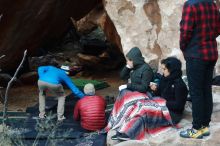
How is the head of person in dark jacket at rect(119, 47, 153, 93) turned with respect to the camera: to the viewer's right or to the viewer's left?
to the viewer's left

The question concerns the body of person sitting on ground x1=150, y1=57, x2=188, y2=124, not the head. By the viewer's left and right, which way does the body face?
facing to the left of the viewer

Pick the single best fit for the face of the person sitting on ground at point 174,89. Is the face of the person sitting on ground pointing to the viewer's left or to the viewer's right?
to the viewer's left

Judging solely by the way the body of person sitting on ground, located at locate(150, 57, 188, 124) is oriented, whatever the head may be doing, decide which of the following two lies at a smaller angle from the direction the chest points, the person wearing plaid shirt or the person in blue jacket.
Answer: the person in blue jacket

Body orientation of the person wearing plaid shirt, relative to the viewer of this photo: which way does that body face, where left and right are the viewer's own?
facing away from the viewer and to the left of the viewer
